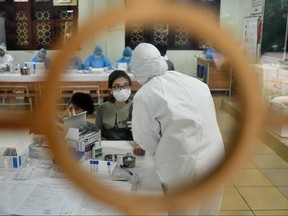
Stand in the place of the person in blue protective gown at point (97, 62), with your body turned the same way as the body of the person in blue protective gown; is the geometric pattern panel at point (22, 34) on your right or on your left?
on your right

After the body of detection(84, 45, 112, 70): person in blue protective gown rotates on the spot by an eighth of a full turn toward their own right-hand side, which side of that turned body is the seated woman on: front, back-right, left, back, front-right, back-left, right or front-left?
front-left

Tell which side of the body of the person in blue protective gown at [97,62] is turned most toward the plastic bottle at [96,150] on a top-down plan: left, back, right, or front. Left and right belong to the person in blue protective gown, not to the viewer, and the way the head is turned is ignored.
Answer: front

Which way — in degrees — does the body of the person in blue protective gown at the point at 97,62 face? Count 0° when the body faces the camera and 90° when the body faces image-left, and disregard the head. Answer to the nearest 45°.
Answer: approximately 0°

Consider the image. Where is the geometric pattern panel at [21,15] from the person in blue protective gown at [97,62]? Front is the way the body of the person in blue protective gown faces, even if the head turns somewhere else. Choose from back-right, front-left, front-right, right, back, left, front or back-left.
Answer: right

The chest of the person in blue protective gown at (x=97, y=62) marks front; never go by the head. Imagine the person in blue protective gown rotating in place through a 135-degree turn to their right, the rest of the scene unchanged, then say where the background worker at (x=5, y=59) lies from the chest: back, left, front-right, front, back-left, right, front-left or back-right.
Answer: front-left
